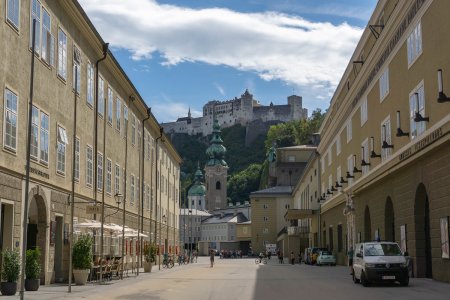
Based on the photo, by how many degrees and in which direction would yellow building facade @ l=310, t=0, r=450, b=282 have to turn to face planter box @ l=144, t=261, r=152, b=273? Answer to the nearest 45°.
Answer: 0° — it already faces it

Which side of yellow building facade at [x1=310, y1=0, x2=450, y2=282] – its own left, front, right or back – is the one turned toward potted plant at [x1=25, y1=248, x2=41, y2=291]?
front

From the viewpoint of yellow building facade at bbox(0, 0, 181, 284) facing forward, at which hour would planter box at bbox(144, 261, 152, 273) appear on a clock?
The planter box is roughly at 10 o'clock from the yellow building facade.

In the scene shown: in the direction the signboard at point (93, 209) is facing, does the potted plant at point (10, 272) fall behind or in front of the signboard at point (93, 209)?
in front

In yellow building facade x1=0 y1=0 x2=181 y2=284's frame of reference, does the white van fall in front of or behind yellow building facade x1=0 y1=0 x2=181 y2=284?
in front

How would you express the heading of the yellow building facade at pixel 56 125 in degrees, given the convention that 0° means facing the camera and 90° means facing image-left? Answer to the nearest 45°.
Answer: approximately 315°

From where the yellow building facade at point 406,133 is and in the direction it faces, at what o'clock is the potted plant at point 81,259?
The potted plant is roughly at 1 o'clock from the yellow building facade.

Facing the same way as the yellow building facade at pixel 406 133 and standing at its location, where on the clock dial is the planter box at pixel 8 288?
The planter box is roughly at 12 o'clock from the yellow building facade.

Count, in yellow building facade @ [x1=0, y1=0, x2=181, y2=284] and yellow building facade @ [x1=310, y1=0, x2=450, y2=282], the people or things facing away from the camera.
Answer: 0
